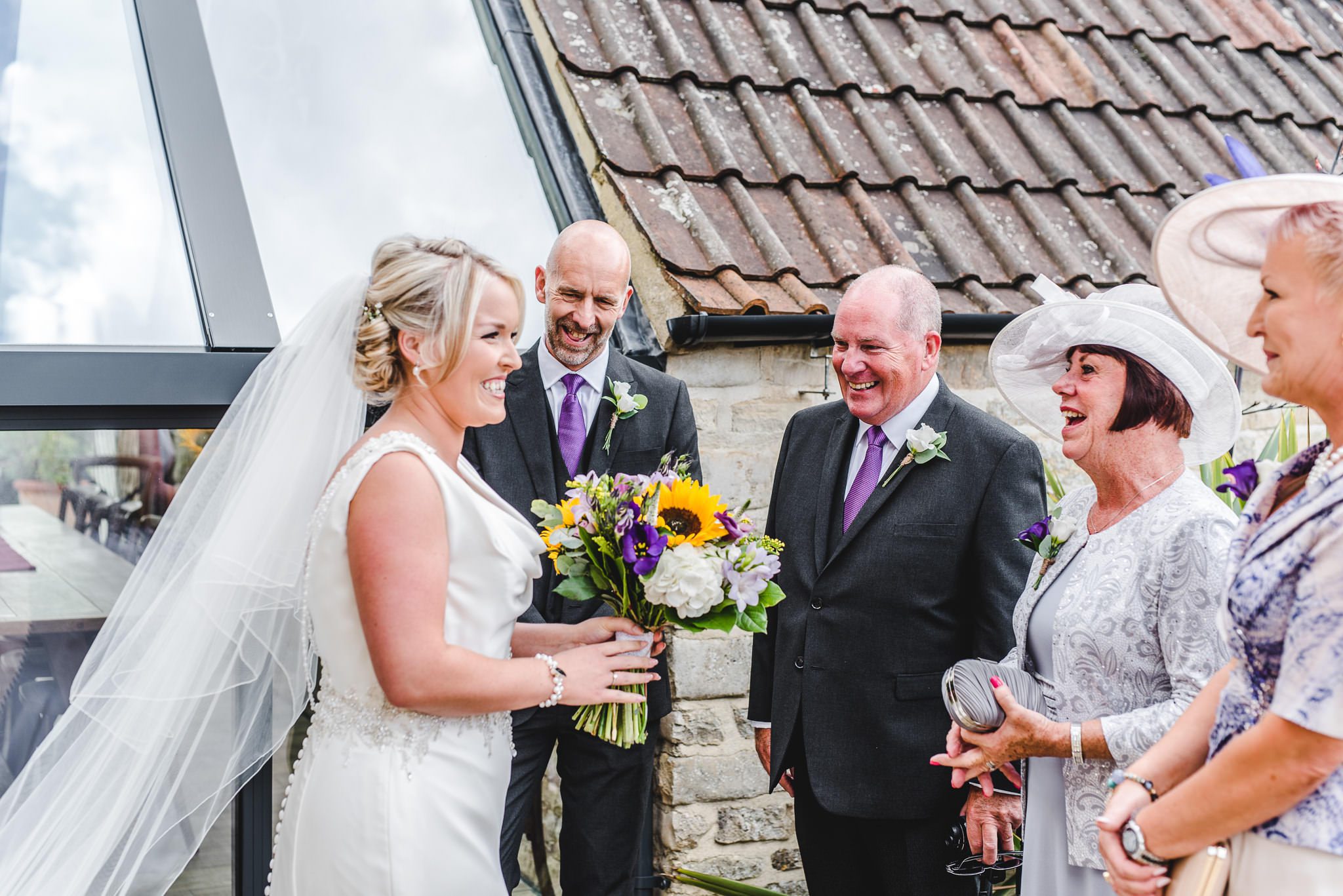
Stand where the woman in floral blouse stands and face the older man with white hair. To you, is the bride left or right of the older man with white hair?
left

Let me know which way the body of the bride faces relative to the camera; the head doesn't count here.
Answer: to the viewer's right

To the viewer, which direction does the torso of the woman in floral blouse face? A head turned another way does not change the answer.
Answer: to the viewer's left

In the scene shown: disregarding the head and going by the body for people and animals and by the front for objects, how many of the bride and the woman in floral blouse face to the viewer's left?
1

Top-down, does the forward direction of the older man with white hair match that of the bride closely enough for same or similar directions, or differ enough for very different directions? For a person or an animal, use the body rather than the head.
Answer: very different directions

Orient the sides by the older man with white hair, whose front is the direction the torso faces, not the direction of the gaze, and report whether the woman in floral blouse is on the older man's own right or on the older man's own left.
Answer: on the older man's own left

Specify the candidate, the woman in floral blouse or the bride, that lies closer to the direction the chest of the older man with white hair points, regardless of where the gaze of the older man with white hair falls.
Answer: the bride
